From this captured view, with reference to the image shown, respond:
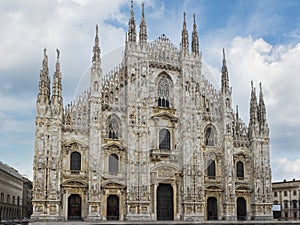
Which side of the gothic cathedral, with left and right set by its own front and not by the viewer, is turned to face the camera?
front
